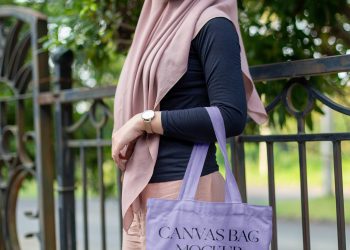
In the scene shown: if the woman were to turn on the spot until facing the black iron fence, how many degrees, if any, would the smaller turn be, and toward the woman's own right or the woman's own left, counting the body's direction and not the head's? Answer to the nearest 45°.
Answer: approximately 90° to the woman's own right

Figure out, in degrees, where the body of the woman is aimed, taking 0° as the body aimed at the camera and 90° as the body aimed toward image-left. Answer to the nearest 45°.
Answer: approximately 45°
